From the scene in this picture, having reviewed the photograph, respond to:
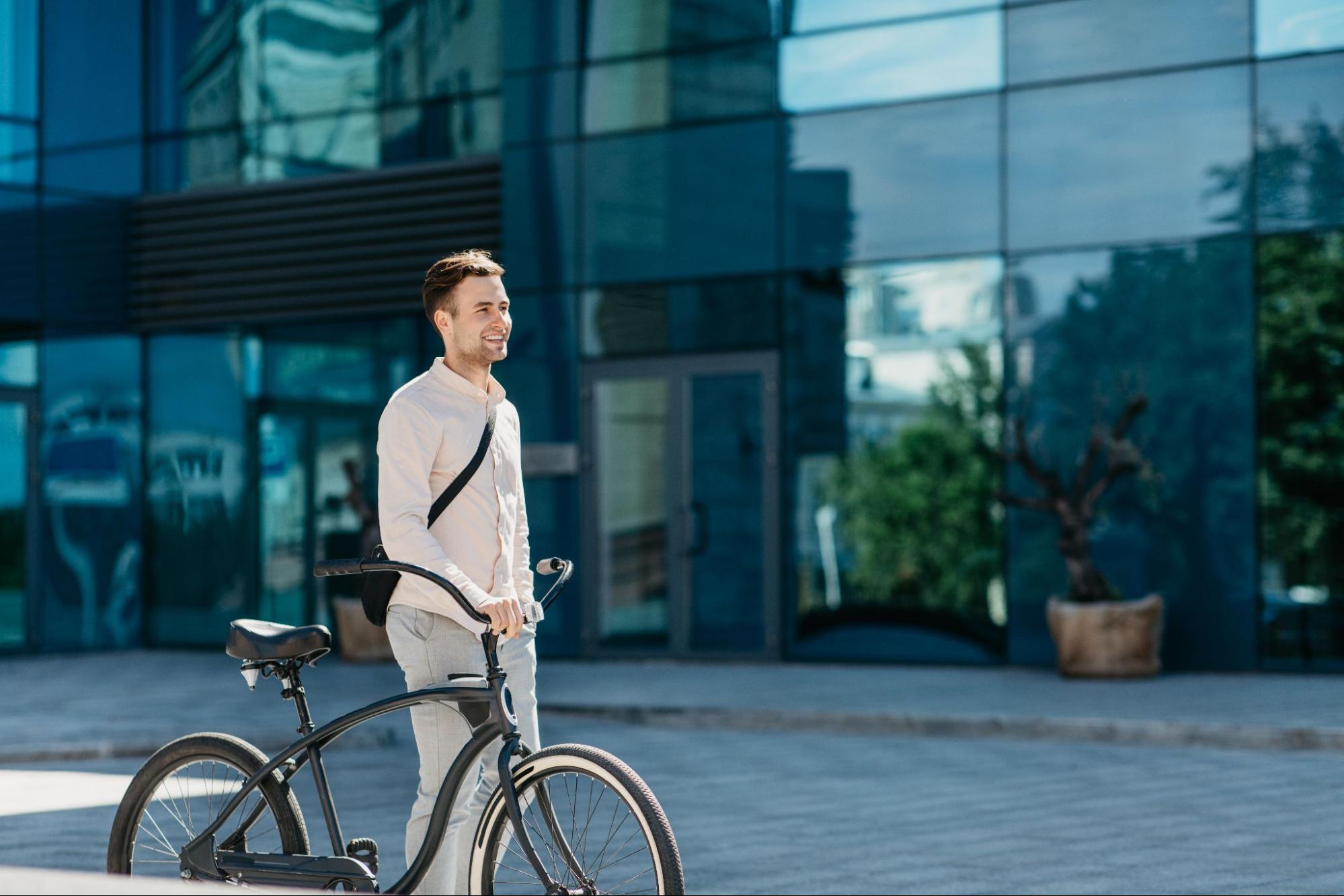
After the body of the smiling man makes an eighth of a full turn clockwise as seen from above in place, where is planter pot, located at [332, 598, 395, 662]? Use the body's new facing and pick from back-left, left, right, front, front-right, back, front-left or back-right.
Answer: back

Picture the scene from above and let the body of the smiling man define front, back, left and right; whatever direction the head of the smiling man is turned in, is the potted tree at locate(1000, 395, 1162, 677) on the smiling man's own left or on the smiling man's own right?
on the smiling man's own left

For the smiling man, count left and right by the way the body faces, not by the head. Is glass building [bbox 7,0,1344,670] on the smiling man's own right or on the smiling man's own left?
on the smiling man's own left

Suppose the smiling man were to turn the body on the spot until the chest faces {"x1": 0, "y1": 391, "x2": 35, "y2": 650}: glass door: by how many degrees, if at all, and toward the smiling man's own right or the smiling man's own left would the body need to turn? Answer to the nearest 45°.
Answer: approximately 135° to the smiling man's own left

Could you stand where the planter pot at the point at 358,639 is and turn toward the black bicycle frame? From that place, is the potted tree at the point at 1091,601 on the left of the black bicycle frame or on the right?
left

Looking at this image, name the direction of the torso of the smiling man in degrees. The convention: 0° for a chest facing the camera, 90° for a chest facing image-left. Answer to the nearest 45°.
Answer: approximately 315°

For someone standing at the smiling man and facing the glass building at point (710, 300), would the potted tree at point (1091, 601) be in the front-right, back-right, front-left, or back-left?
front-right
